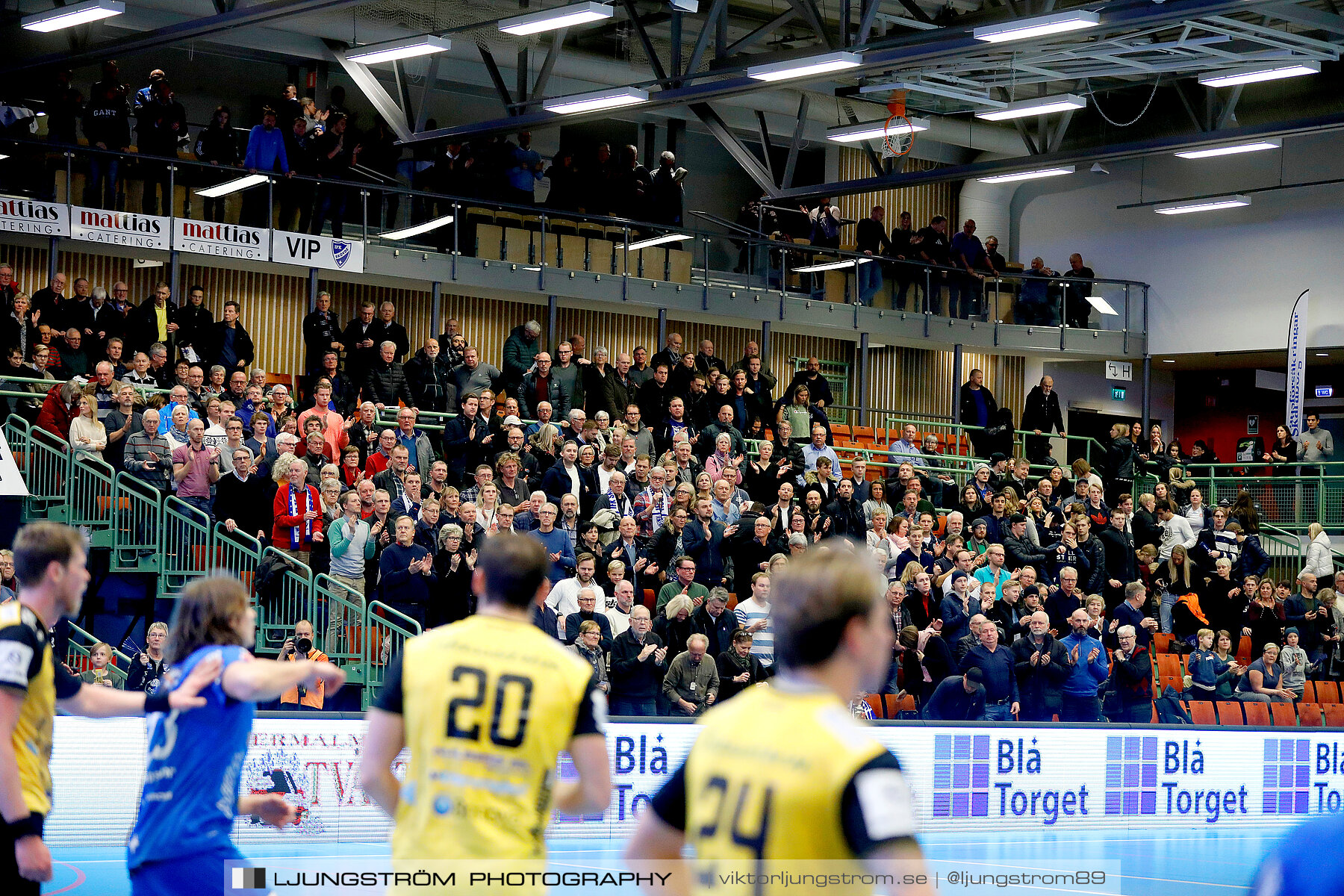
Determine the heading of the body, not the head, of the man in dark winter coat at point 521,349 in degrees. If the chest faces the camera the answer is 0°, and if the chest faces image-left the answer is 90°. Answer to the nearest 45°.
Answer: approximately 315°

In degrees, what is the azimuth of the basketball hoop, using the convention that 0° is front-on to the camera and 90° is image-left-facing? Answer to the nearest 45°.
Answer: approximately 0°

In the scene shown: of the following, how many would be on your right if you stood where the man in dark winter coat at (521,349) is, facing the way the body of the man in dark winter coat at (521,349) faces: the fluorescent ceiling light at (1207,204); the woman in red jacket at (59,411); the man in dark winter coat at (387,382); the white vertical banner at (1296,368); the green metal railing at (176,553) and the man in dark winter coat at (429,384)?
4

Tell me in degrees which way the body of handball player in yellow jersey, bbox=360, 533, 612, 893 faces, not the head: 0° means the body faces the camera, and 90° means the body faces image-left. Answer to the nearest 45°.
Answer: approximately 180°

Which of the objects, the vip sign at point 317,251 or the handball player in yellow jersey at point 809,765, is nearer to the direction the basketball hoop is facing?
the handball player in yellow jersey

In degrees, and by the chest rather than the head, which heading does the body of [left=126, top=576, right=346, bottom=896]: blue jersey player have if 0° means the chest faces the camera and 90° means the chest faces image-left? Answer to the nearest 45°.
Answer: approximately 225°

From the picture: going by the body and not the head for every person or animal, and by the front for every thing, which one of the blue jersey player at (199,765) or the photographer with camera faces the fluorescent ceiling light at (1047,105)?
the blue jersey player

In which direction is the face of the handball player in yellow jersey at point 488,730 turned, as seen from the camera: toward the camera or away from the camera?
away from the camera
